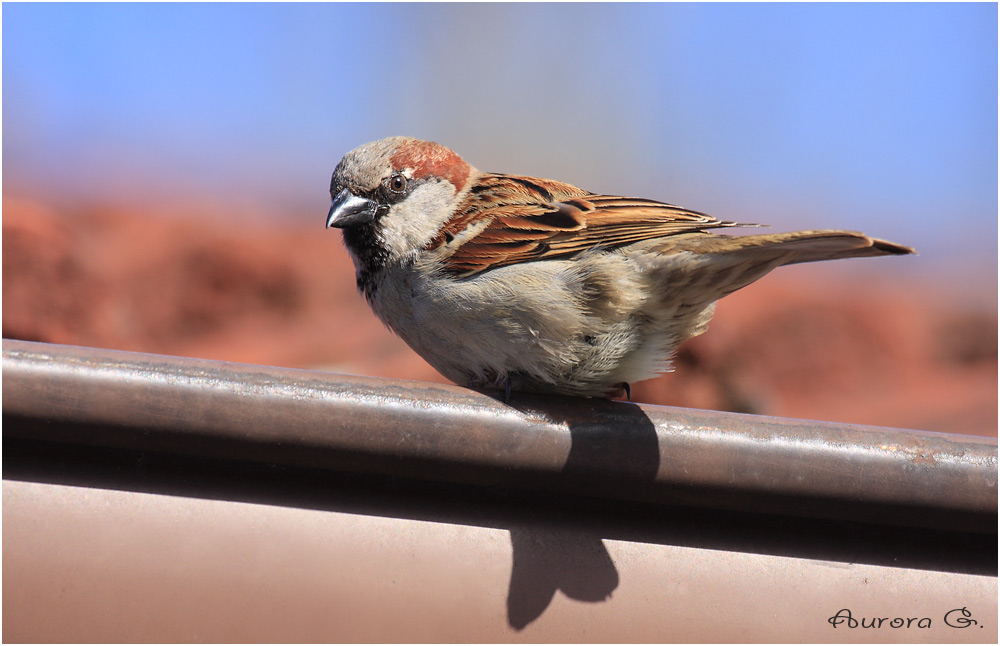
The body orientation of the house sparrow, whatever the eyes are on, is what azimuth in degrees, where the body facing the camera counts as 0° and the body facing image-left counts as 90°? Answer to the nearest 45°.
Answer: approximately 90°
